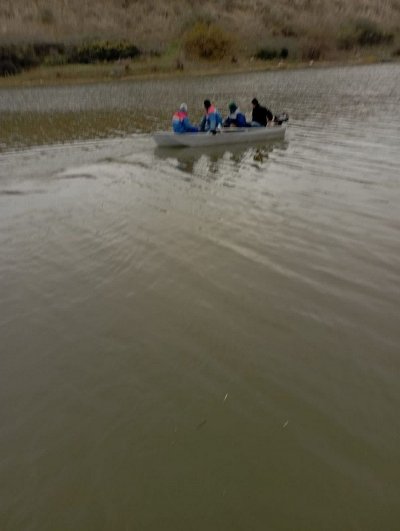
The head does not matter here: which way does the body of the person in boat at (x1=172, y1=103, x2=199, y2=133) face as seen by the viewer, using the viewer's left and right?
facing to the right of the viewer

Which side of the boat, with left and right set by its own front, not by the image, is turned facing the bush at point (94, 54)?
right

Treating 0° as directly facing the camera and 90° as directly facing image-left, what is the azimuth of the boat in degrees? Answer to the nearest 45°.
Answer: approximately 90°

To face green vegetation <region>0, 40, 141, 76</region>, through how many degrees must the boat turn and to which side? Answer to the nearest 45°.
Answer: approximately 45° to its right

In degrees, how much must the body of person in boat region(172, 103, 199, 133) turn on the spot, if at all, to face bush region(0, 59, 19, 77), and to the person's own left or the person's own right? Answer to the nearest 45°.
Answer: approximately 135° to the person's own left

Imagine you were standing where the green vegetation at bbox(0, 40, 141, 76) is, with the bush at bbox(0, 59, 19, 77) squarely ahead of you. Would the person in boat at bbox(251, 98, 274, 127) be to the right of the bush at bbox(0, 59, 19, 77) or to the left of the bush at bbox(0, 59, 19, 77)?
left
